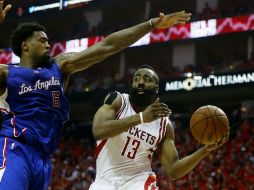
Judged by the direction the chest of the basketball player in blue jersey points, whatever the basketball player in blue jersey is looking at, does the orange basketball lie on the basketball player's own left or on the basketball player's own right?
on the basketball player's own left

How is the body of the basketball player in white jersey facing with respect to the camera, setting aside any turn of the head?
toward the camera

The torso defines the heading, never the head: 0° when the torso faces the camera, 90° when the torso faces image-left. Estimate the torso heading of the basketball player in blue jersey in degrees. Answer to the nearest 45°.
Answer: approximately 315°
